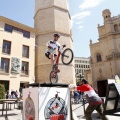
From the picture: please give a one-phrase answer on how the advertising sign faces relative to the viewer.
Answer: facing the viewer

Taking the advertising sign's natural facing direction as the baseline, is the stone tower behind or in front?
behind
